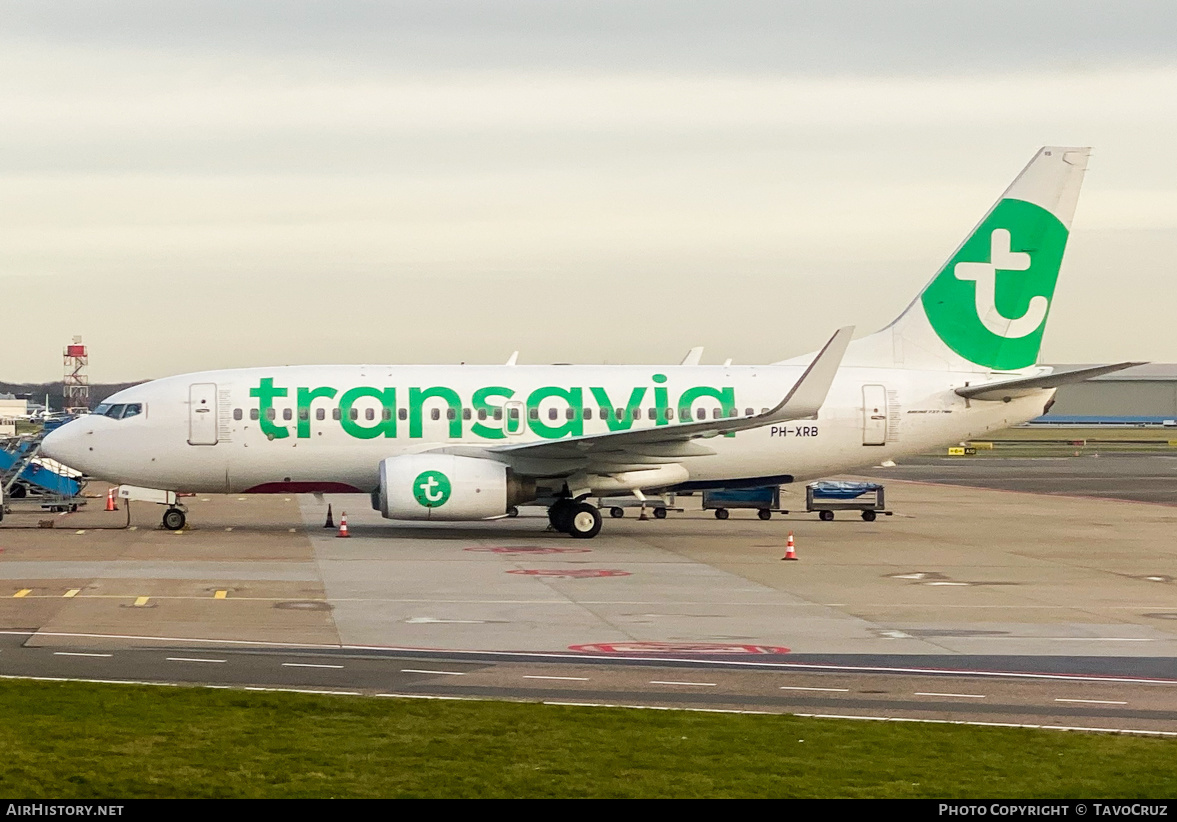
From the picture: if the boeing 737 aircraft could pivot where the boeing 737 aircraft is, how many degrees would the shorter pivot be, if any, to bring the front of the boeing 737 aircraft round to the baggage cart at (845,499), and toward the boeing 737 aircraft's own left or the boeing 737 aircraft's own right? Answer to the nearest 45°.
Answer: approximately 135° to the boeing 737 aircraft's own right

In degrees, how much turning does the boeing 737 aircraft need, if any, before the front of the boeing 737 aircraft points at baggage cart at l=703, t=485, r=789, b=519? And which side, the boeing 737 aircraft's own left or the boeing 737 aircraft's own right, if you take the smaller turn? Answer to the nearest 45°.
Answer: approximately 135° to the boeing 737 aircraft's own right

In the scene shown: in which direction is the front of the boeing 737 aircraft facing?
to the viewer's left
